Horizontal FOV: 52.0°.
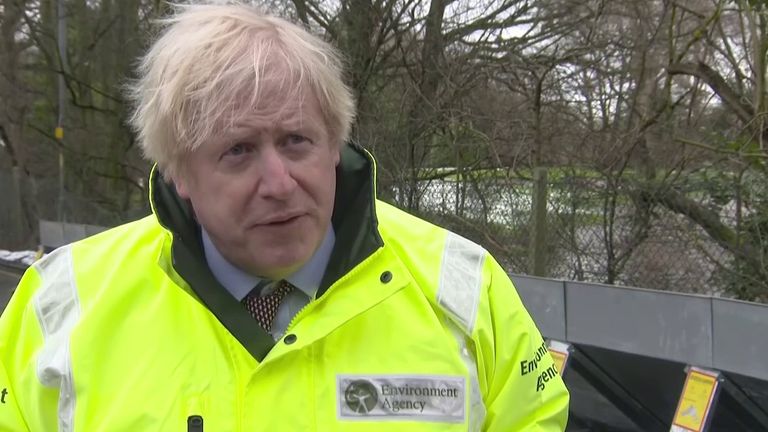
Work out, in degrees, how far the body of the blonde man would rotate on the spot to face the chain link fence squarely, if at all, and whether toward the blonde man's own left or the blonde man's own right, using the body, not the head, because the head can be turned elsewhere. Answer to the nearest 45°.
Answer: approximately 135° to the blonde man's own left

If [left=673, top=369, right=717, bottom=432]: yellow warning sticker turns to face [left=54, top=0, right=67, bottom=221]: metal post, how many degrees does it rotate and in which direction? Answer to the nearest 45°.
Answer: approximately 135° to its right

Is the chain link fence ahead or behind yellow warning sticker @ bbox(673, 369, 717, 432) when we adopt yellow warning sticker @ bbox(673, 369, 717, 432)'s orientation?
behind

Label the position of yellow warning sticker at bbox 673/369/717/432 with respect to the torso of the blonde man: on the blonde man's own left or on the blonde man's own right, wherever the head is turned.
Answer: on the blonde man's own left

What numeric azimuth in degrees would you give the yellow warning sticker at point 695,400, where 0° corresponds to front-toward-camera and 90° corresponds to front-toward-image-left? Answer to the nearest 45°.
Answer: approximately 0°

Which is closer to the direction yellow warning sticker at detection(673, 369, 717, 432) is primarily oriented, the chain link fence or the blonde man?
the blonde man

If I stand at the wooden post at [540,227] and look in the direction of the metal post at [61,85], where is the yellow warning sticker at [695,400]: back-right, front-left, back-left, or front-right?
back-left

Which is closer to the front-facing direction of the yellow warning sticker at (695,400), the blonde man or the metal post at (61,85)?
the blonde man

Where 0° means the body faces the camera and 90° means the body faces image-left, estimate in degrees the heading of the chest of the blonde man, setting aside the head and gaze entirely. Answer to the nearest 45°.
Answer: approximately 0°

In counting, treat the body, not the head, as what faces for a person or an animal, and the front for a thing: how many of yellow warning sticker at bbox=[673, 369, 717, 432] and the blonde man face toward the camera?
2

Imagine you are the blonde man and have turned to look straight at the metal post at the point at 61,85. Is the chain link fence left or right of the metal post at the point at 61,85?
right

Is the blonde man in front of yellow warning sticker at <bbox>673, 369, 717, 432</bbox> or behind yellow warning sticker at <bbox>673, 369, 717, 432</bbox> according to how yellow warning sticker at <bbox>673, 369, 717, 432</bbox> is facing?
in front
